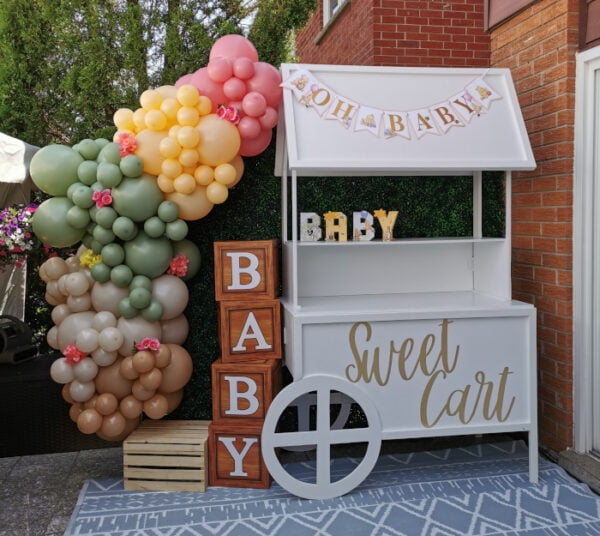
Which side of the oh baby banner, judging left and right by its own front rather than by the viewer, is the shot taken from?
front

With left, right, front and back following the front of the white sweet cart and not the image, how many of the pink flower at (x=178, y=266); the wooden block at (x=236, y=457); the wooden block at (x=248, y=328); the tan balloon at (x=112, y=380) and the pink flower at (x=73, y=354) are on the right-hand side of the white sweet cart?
5

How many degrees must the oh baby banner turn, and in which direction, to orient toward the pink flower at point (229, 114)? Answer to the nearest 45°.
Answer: approximately 90° to its right

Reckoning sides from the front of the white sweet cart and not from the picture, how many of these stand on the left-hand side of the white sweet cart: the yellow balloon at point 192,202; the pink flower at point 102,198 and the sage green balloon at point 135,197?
0

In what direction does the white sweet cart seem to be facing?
toward the camera

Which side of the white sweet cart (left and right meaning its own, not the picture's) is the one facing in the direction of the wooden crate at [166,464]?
right

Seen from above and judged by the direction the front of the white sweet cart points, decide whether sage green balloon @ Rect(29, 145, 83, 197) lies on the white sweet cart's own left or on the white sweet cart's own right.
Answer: on the white sweet cart's own right

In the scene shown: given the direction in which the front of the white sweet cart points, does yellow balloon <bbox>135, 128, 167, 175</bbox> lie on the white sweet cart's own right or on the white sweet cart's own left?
on the white sweet cart's own right

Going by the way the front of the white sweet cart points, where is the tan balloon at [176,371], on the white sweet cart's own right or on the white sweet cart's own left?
on the white sweet cart's own right

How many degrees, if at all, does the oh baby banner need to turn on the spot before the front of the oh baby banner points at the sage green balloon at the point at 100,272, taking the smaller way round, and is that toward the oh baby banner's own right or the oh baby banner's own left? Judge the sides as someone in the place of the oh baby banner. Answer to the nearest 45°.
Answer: approximately 90° to the oh baby banner's own right

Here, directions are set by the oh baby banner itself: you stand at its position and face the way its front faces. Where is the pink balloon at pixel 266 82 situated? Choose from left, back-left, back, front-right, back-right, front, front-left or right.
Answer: right

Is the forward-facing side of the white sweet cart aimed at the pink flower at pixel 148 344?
no

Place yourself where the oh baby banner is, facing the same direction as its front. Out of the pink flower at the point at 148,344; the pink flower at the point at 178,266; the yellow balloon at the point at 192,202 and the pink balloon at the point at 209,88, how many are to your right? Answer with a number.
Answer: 4

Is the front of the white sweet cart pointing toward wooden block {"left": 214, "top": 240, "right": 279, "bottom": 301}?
no

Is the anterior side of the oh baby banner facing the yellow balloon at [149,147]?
no

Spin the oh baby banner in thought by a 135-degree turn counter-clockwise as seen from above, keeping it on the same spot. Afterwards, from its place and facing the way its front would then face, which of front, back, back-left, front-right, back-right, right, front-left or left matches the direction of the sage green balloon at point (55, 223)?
back-left

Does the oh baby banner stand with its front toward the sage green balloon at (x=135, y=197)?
no

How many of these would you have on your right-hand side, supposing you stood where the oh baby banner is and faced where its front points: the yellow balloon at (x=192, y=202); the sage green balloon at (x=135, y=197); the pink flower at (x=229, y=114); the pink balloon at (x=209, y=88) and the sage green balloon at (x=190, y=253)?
5

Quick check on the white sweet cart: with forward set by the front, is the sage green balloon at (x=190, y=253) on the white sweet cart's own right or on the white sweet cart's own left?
on the white sweet cart's own right
